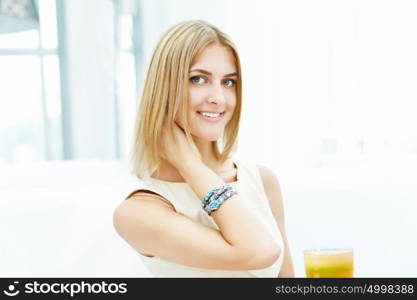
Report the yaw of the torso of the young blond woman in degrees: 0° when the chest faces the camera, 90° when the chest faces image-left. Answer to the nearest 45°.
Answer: approximately 315°
